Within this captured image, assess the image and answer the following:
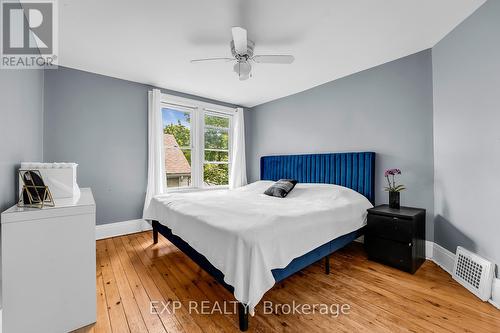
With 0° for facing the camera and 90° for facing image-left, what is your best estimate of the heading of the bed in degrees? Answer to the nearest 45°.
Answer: approximately 45°

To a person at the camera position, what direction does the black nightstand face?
facing the viewer and to the left of the viewer

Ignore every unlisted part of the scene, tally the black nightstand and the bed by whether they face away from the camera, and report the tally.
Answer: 0

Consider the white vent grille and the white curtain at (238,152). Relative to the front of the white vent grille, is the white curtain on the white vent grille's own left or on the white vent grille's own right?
on the white vent grille's own right

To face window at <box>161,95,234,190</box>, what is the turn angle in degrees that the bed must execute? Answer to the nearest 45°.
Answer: approximately 90° to its right

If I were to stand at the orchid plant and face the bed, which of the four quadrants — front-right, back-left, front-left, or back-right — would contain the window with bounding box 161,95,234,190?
front-right

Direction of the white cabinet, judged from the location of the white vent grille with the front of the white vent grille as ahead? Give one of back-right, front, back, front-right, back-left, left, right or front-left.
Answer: front

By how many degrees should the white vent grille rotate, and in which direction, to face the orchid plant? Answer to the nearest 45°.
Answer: approximately 90° to its right

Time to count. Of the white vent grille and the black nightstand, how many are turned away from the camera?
0

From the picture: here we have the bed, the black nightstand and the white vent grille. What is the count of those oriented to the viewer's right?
0
